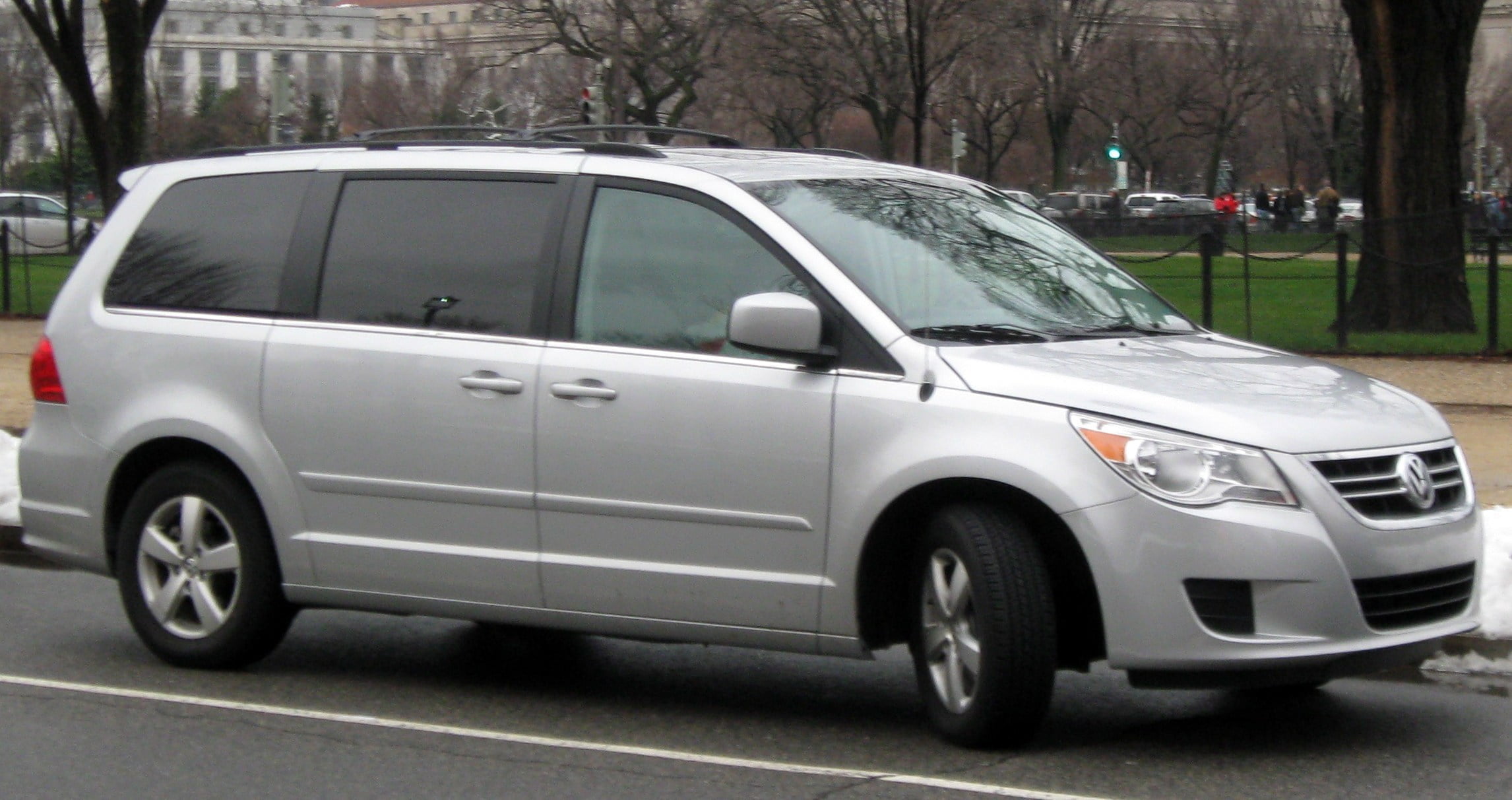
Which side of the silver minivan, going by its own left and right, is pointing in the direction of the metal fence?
left

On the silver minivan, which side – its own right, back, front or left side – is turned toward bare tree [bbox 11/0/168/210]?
back

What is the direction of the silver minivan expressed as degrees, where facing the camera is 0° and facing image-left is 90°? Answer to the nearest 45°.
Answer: approximately 315°

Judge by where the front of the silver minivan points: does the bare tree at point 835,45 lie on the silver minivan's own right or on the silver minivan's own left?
on the silver minivan's own left
